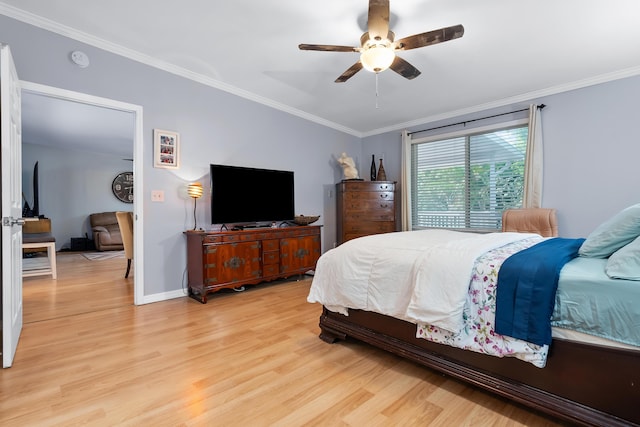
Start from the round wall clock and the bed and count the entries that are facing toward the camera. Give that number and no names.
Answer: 1

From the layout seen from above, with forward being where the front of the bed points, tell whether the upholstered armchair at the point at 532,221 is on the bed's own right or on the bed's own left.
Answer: on the bed's own right

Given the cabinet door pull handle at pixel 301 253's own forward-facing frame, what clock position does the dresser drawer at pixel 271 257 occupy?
The dresser drawer is roughly at 3 o'clock from the cabinet door pull handle.

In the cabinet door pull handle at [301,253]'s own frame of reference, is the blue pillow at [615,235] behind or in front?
in front

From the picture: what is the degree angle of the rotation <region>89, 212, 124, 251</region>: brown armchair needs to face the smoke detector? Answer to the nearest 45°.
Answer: approximately 45° to its right

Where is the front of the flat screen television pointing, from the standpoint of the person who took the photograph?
facing the viewer and to the right of the viewer

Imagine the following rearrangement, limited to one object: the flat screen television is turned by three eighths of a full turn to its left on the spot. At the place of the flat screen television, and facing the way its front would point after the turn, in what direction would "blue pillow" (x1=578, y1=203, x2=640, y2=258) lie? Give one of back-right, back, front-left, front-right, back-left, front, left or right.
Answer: back-right

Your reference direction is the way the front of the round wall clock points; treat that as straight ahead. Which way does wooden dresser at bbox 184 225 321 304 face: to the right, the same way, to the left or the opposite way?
the same way

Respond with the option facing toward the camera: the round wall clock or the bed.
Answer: the round wall clock

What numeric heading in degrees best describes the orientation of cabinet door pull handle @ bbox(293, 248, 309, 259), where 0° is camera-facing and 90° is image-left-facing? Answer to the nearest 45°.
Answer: approximately 315°

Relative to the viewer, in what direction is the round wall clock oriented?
toward the camera

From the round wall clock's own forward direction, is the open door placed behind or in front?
in front

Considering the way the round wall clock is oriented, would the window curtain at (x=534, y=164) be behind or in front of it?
in front

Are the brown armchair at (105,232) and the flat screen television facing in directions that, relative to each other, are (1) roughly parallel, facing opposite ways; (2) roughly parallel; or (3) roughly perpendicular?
roughly parallel

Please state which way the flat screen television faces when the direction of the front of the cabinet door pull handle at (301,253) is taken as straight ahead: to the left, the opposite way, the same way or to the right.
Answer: the same way

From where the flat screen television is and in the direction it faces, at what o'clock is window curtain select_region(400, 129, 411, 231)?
The window curtain is roughly at 10 o'clock from the flat screen television.
